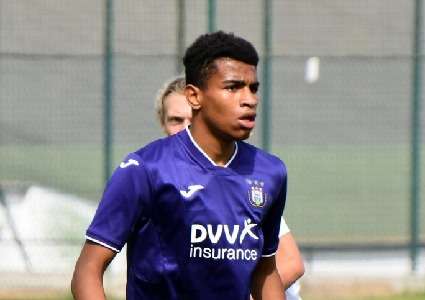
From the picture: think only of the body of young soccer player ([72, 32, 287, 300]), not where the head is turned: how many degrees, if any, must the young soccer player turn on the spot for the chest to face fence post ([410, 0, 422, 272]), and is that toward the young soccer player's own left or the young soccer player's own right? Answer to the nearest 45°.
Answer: approximately 135° to the young soccer player's own left

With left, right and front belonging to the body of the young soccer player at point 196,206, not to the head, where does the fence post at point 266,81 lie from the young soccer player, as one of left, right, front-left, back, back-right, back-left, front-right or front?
back-left

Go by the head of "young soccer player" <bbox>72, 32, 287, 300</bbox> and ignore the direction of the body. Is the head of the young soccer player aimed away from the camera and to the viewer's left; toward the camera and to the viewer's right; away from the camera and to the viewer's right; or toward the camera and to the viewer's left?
toward the camera and to the viewer's right

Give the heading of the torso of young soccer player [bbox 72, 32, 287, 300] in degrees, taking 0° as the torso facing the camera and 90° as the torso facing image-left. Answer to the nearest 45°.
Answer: approximately 315°

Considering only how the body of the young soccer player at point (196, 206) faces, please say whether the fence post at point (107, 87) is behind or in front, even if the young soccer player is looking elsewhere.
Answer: behind
